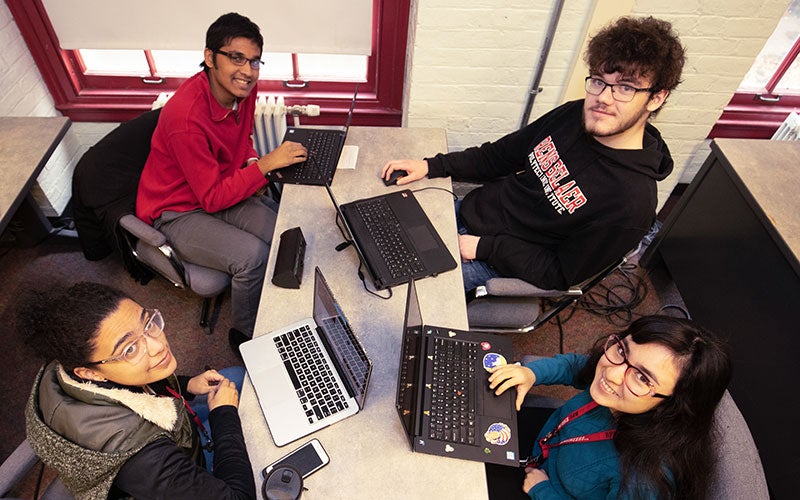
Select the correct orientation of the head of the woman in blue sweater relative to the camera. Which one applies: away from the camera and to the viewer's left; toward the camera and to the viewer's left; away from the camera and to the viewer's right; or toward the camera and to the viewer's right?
toward the camera and to the viewer's left

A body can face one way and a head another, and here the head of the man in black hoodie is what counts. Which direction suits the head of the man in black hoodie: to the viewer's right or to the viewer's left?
to the viewer's left

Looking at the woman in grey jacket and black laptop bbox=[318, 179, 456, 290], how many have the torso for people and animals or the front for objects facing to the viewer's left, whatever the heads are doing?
0

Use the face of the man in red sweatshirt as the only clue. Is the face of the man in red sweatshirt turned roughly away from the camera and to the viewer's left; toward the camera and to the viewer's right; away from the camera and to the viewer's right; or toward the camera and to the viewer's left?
toward the camera and to the viewer's right

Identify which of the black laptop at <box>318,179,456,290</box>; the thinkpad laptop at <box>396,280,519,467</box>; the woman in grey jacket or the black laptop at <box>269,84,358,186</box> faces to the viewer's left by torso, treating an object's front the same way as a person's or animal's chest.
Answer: the black laptop at <box>269,84,358,186</box>

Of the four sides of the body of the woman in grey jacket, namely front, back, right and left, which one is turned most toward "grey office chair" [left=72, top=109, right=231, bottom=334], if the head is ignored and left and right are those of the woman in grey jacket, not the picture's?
left

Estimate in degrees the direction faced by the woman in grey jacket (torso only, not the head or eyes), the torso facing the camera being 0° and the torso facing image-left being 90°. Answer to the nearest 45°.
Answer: approximately 270°

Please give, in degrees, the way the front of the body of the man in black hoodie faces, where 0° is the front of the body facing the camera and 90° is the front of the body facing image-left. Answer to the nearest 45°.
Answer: approximately 45°

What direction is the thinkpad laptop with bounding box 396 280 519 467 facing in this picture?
to the viewer's right

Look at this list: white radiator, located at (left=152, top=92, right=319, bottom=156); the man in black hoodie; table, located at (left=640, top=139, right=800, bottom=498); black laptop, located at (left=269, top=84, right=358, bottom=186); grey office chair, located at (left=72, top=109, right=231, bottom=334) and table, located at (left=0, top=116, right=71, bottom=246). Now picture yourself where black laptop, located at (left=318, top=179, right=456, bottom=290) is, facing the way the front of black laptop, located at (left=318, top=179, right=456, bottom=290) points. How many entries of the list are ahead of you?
2

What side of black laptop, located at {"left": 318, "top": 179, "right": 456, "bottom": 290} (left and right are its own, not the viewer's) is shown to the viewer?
right

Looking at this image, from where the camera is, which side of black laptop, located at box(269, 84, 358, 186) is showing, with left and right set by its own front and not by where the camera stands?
left

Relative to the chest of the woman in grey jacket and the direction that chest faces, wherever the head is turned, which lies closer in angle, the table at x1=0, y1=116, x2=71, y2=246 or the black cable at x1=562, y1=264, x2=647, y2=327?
the black cable

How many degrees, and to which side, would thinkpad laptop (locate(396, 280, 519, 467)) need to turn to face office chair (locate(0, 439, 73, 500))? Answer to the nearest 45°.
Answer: approximately 135° to its right

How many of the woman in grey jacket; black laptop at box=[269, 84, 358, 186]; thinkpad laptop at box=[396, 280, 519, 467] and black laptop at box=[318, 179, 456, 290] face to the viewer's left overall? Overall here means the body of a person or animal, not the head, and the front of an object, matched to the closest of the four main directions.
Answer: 1

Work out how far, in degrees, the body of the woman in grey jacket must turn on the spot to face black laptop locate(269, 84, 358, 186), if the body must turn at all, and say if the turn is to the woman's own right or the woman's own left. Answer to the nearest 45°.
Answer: approximately 45° to the woman's own left
